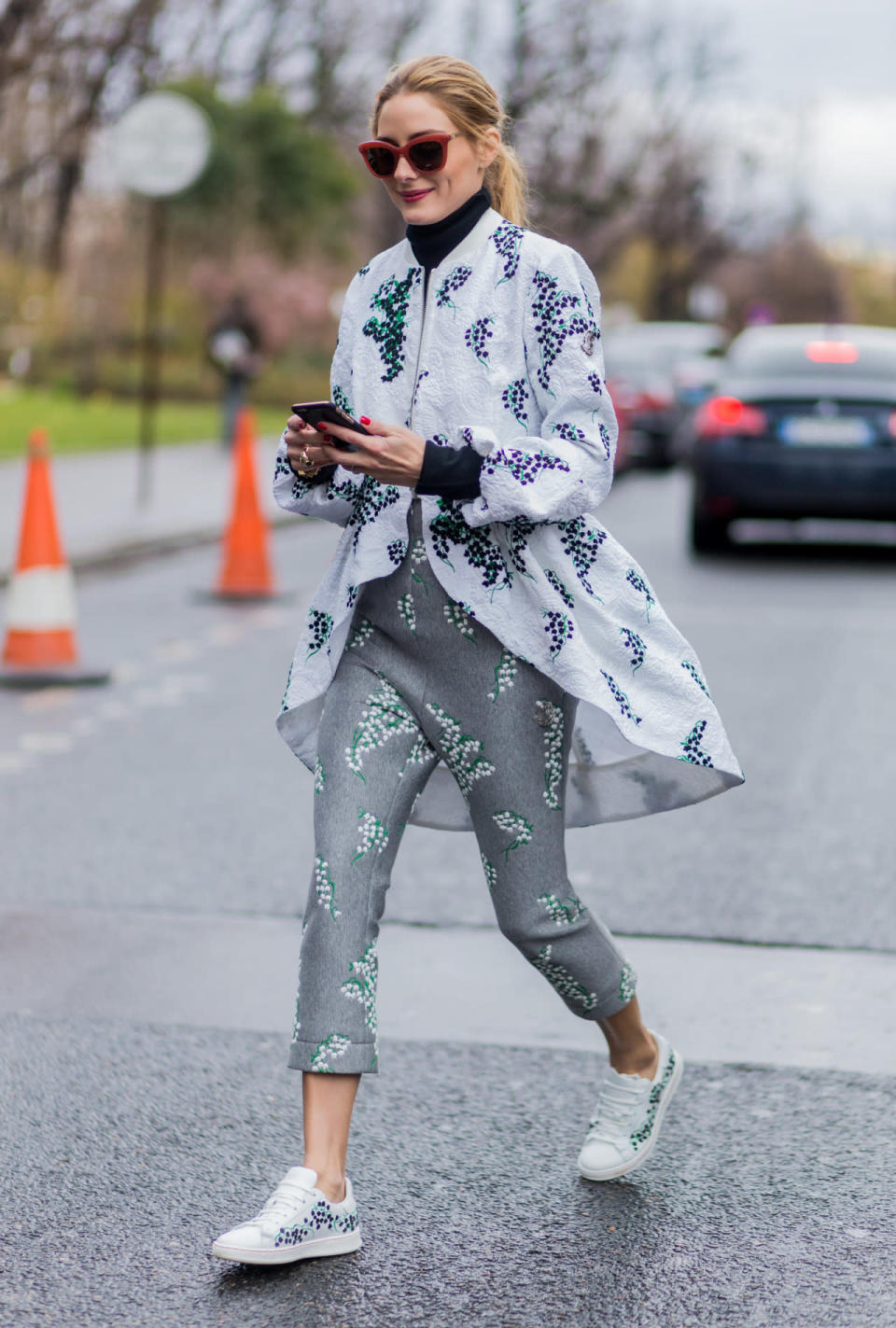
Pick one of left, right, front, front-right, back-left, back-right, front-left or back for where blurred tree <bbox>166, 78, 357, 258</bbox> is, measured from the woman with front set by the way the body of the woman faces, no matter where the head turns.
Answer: back-right

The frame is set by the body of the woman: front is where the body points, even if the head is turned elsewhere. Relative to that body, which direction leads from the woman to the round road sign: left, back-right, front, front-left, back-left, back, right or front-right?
back-right

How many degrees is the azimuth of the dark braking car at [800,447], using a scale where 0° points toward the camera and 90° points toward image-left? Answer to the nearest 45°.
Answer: approximately 180°

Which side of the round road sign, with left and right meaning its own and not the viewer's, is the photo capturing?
back

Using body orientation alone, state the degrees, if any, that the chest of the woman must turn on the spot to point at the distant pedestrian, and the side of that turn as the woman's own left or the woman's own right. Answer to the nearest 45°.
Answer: approximately 135° to the woman's own right

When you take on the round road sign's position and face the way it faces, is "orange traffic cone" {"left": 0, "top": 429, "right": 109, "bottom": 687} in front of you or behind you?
behind

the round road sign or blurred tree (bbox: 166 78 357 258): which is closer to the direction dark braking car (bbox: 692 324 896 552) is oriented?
the blurred tree

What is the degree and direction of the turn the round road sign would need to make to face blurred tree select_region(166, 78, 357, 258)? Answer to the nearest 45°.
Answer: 0° — it already faces it

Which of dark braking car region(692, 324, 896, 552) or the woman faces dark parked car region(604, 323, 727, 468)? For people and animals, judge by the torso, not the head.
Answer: dark braking car region(692, 324, 896, 552)

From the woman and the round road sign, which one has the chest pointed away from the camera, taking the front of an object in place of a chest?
the round road sign

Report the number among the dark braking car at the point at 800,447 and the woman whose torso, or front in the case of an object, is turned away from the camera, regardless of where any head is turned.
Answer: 1

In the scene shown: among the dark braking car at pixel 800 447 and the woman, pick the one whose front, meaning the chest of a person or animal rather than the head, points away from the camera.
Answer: the dark braking car

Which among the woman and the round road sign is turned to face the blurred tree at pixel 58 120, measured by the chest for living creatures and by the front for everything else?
the round road sign
